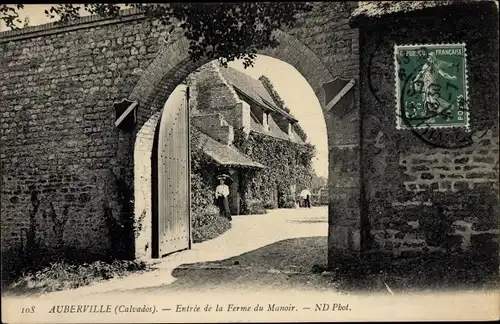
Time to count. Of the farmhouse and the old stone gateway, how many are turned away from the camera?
0

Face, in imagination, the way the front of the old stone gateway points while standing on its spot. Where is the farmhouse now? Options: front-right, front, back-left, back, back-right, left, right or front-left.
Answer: back

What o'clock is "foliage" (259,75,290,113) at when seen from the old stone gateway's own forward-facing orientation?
The foliage is roughly at 6 o'clock from the old stone gateway.

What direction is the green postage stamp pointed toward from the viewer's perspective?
toward the camera

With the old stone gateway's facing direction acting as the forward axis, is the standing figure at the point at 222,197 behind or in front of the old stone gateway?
behind

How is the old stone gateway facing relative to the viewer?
toward the camera

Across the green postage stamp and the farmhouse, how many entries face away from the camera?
0

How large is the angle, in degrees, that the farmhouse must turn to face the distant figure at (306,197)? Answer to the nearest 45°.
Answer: approximately 90° to its left
